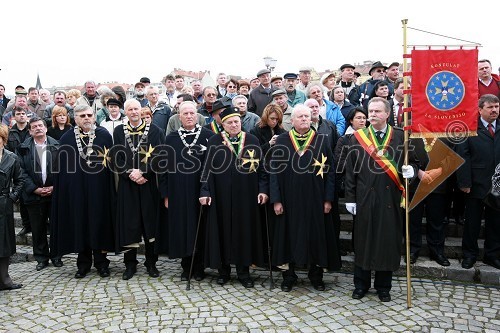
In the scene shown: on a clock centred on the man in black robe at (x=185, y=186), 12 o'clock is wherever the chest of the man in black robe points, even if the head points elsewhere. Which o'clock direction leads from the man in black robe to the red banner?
The red banner is roughly at 10 o'clock from the man in black robe.

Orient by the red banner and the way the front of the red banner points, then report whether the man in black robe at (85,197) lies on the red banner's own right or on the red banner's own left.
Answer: on the red banner's own right

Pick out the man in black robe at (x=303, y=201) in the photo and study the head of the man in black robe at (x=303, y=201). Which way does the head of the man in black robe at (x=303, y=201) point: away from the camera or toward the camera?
toward the camera

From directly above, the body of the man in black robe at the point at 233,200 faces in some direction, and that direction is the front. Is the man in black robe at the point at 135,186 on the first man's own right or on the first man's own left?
on the first man's own right

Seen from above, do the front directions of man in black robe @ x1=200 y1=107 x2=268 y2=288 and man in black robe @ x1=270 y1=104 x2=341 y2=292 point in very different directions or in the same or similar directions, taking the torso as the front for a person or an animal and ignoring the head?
same or similar directions

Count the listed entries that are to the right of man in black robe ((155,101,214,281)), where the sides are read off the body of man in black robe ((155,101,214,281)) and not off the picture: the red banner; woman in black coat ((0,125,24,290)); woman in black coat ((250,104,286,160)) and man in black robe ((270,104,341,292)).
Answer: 1

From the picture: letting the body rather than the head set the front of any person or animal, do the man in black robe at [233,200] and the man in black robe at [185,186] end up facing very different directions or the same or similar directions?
same or similar directions

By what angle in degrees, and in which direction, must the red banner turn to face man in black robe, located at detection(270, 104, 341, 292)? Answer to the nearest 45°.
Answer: approximately 90° to its right

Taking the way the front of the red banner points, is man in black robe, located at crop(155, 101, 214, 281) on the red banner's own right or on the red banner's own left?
on the red banner's own right

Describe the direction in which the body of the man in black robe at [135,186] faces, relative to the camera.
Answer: toward the camera

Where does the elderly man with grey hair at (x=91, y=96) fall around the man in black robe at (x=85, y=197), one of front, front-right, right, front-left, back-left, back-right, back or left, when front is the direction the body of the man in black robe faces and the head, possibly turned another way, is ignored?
back

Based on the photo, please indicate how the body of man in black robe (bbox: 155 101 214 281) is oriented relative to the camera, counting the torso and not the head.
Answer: toward the camera

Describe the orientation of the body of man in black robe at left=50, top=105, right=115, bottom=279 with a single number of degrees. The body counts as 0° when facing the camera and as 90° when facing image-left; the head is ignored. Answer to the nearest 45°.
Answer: approximately 0°

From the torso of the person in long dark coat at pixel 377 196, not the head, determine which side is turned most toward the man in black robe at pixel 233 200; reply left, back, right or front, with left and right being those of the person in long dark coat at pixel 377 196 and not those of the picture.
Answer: right

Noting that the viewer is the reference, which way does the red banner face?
facing the viewer

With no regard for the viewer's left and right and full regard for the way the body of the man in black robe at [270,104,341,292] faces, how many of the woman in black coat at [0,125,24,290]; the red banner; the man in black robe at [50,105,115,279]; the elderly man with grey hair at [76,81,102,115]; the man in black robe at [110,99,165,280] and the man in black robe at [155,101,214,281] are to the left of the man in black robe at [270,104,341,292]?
1
